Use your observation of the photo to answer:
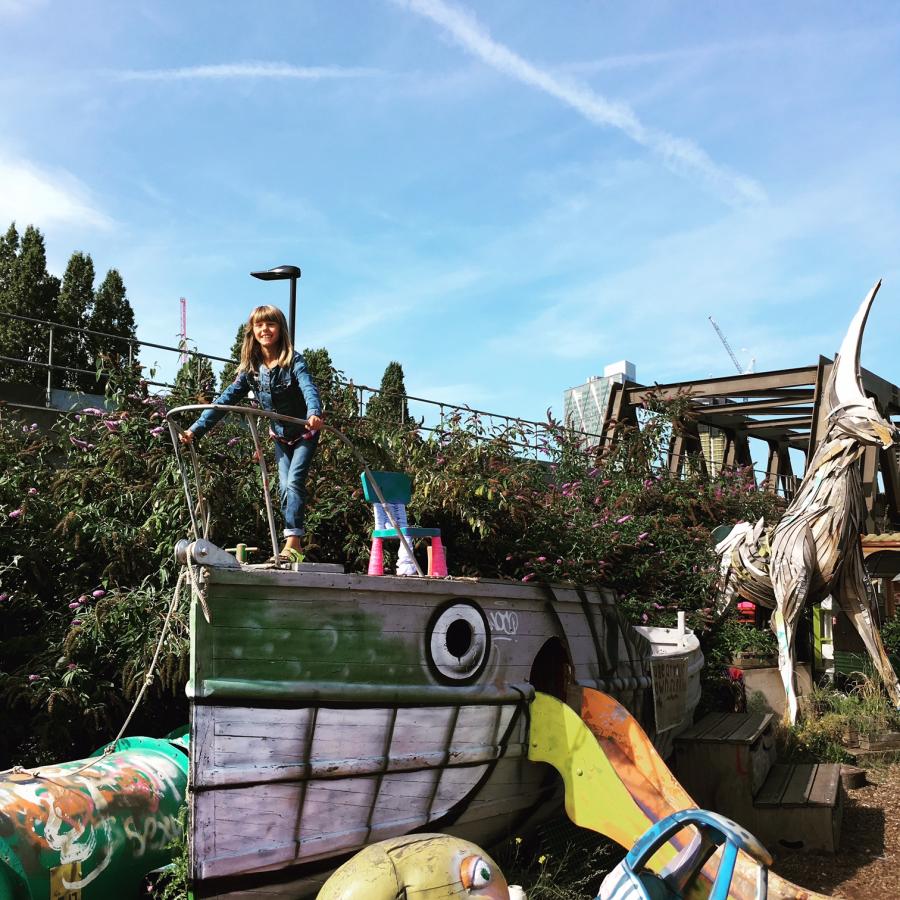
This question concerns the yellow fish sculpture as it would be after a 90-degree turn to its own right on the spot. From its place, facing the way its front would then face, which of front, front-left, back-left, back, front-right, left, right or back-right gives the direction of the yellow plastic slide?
back-left

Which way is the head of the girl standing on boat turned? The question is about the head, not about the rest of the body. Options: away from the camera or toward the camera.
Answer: toward the camera

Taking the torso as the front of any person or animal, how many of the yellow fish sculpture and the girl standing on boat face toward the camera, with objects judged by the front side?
1

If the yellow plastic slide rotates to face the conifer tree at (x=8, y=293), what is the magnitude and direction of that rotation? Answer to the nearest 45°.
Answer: approximately 180°

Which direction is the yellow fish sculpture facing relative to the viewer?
to the viewer's right

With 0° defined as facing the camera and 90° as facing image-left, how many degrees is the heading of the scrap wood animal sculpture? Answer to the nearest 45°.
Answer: approximately 315°

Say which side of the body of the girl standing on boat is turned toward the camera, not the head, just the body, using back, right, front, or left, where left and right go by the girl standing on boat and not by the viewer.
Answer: front

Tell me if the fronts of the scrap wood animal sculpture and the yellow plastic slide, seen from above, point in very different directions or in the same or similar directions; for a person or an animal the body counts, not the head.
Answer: same or similar directions

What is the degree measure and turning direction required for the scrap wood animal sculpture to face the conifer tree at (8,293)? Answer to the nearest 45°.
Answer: approximately 180°

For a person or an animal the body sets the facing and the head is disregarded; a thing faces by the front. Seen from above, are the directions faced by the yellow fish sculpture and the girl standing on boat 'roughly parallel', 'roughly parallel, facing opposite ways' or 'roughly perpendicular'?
roughly perpendicular

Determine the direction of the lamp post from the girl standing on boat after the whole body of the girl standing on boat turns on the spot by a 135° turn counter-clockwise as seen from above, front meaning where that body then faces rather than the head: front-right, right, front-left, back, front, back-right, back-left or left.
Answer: front-left

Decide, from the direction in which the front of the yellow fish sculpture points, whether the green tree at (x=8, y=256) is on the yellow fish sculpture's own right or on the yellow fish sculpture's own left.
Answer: on the yellow fish sculpture's own left

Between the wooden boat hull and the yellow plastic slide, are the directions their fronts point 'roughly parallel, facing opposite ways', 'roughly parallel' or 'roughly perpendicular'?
roughly perpendicular
